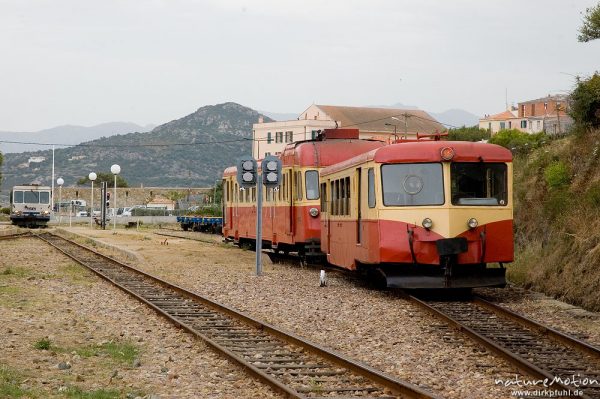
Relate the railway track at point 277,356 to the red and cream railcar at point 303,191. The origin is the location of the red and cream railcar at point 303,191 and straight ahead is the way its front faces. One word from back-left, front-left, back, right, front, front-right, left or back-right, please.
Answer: front-right

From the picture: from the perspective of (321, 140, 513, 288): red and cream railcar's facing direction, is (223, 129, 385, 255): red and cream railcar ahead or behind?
behind

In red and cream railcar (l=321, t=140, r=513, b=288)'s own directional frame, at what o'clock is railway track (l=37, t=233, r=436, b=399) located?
The railway track is roughly at 2 o'clock from the red and cream railcar.

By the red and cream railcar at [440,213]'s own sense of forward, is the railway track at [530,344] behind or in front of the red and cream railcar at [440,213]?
in front

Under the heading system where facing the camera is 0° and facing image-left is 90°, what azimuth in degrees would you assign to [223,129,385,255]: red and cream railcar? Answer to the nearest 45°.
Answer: approximately 315°

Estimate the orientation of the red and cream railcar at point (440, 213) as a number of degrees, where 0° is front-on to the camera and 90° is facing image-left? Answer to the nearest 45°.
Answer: approximately 315°

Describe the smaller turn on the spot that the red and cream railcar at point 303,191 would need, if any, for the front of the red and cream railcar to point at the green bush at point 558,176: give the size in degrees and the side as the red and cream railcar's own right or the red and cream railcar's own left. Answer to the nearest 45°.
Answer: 0° — it already faces it

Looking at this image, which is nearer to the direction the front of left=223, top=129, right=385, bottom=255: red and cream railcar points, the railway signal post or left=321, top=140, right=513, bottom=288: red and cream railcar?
the red and cream railcar

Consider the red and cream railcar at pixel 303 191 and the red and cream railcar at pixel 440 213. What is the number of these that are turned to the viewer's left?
0

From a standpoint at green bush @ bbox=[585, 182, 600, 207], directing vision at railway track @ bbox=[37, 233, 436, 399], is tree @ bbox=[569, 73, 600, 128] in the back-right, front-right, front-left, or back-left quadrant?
back-right

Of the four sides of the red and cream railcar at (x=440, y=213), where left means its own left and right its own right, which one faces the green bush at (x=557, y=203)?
left
